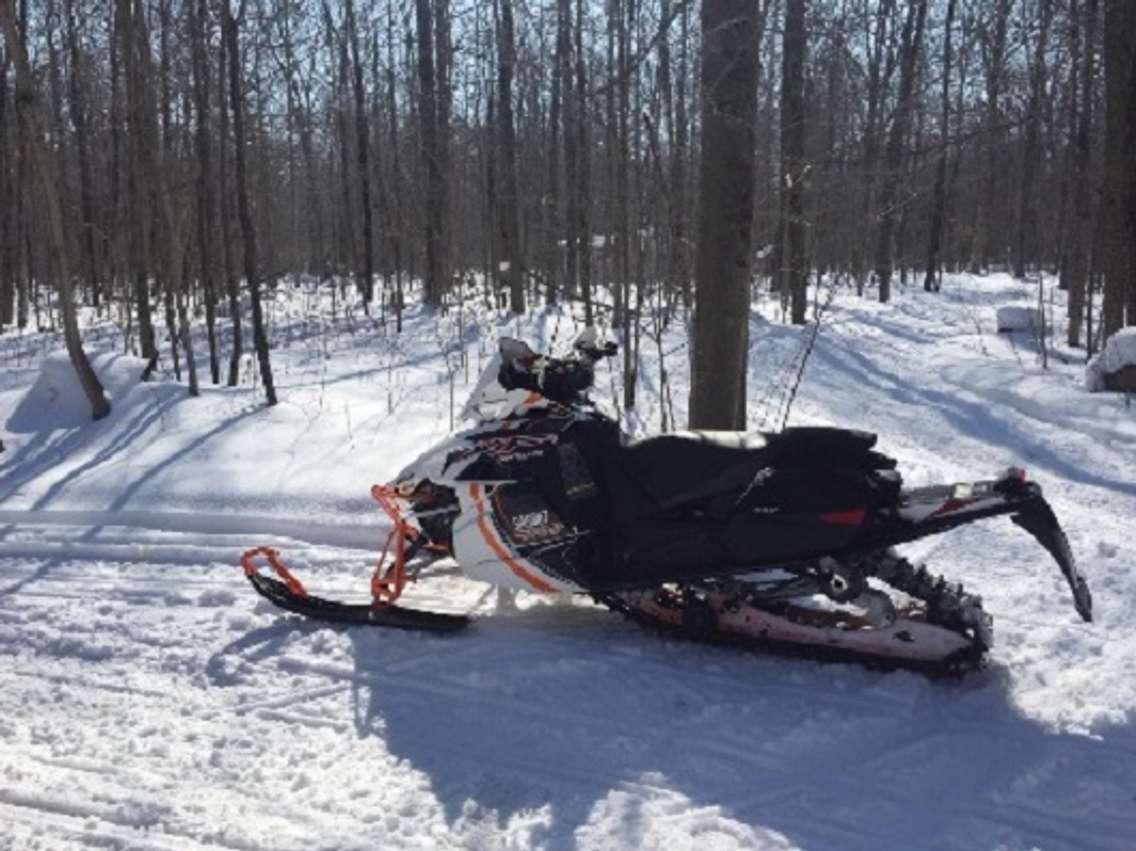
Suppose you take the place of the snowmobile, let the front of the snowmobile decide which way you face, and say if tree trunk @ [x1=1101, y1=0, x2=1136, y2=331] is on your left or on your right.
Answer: on your right

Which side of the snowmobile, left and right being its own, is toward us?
left

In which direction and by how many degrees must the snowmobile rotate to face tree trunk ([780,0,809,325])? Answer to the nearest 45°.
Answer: approximately 90° to its right

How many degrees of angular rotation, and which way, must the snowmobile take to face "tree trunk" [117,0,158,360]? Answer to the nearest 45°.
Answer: approximately 45° to its right

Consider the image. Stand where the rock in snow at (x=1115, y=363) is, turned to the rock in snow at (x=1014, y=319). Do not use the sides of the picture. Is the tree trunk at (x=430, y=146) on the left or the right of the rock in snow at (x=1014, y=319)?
left

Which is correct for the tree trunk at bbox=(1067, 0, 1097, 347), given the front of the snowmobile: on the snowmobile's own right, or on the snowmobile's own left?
on the snowmobile's own right
